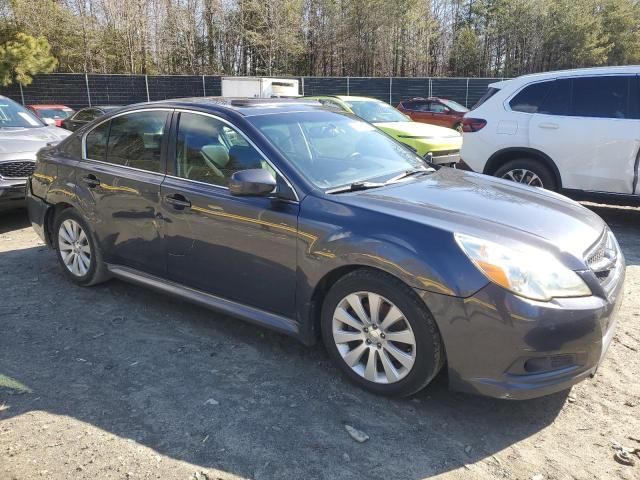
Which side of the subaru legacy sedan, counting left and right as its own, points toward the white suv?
left

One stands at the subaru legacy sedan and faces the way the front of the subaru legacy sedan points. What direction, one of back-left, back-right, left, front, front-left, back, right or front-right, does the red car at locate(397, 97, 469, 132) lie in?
back-left

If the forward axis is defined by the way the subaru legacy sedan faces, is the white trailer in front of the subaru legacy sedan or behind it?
behind

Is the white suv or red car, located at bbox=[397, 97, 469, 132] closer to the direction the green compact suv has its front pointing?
the white suv

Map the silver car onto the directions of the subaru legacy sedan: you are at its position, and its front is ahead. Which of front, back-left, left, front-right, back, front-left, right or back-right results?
back

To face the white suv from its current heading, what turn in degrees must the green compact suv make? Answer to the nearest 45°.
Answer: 0° — it already faces it

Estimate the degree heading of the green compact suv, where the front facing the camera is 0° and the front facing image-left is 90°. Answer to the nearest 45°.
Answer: approximately 315°

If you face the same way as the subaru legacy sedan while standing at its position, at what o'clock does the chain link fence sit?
The chain link fence is roughly at 7 o'clock from the subaru legacy sedan.

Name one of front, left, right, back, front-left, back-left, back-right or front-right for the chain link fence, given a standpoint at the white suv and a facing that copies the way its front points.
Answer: back-left

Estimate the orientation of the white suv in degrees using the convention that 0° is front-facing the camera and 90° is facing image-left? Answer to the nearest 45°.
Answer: approximately 270°

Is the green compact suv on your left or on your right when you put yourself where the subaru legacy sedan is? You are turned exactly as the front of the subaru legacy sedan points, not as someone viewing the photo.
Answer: on your left
